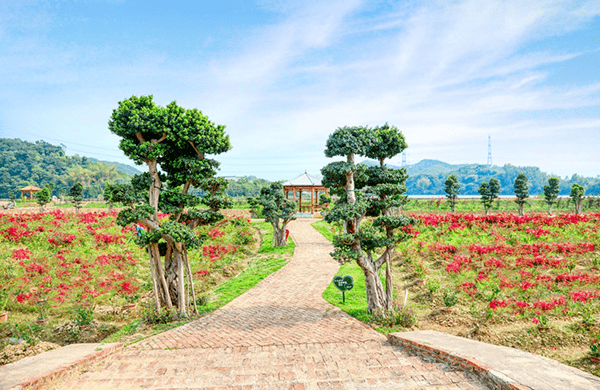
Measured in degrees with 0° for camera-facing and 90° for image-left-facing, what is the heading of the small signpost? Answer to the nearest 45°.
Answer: approximately 0°

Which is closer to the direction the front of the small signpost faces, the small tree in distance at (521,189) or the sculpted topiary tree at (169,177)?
the sculpted topiary tree

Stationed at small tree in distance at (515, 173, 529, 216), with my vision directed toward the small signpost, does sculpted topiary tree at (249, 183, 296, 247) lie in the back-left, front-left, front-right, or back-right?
front-right

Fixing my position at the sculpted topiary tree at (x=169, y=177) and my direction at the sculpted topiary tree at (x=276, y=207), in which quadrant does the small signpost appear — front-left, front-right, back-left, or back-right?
front-right

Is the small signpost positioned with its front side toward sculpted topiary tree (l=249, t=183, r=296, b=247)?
no

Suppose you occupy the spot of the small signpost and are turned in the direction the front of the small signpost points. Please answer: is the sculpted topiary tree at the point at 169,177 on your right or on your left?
on your right

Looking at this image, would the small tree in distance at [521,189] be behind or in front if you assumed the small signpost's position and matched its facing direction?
behind

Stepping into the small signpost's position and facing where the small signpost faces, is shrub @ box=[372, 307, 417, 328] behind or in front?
in front
